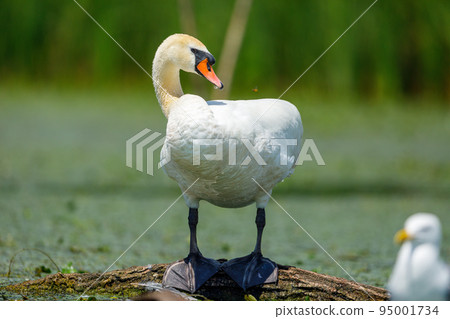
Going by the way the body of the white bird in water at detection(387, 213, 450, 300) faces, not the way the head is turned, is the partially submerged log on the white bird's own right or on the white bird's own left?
on the white bird's own right

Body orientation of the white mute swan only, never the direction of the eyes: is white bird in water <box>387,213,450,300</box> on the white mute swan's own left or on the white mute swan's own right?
on the white mute swan's own left

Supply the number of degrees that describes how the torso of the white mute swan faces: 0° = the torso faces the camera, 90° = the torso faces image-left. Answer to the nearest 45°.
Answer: approximately 45°

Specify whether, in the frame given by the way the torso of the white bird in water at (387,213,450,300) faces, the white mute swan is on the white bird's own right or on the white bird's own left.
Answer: on the white bird's own right

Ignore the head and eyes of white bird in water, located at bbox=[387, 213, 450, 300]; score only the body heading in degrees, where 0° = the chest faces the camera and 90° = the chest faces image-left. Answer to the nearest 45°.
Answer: approximately 45°
